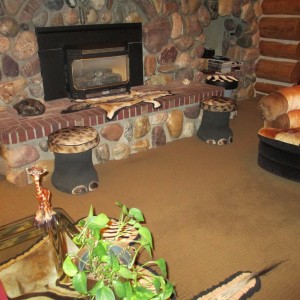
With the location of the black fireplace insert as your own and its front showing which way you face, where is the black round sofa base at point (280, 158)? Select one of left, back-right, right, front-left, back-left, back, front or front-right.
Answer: front

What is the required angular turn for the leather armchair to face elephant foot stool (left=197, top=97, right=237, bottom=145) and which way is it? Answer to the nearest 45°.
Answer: approximately 90° to its right

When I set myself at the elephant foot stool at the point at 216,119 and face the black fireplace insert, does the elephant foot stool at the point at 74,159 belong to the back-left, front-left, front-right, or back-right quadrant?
front-left

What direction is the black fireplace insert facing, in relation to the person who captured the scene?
facing the viewer and to the right of the viewer

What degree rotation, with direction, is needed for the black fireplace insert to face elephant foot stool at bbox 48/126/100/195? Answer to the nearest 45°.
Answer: approximately 45° to its right

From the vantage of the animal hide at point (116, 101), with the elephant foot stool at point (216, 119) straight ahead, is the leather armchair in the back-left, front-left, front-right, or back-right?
front-right

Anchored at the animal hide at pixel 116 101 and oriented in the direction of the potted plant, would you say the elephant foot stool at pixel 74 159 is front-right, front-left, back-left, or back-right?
front-right

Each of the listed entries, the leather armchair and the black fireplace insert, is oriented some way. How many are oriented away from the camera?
0

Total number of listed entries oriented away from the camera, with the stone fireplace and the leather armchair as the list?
0

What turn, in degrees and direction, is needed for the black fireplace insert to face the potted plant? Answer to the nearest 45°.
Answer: approximately 45° to its right

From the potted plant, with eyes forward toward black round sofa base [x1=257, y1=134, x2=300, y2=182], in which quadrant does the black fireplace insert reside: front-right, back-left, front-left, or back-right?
front-left

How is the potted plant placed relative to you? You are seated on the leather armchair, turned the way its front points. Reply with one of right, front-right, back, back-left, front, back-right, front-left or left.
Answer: front-left

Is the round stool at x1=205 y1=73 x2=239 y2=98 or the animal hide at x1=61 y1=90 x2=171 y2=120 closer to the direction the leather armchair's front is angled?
the animal hide
